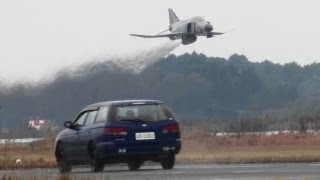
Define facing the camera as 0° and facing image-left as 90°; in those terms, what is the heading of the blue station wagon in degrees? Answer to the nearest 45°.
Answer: approximately 135°
